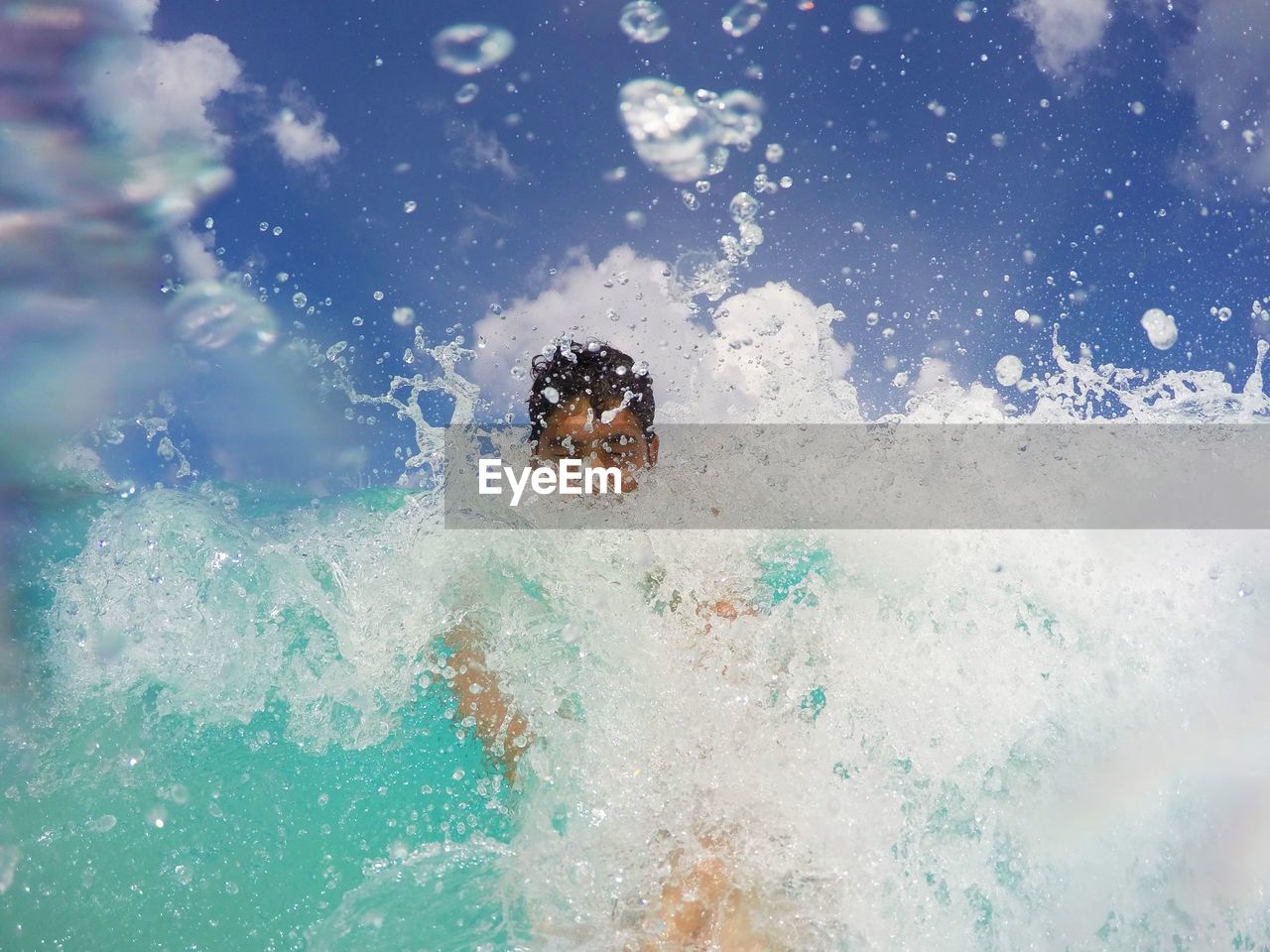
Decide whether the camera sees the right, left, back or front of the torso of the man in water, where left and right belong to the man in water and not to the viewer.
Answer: front
